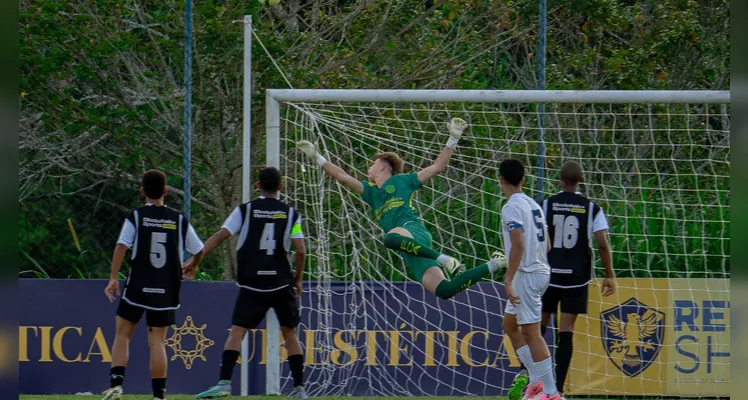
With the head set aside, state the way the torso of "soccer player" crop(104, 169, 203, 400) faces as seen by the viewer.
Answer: away from the camera

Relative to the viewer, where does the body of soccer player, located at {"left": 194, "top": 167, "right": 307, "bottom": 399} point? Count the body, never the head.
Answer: away from the camera

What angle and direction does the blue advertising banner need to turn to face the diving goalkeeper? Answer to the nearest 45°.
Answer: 0° — it already faces them

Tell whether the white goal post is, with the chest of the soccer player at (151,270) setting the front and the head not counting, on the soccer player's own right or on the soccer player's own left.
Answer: on the soccer player's own right

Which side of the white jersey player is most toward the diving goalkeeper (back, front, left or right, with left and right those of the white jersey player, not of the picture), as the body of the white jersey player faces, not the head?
front

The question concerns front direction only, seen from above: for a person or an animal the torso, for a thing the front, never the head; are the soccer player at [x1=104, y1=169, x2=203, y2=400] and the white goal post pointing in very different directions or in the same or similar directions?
very different directions

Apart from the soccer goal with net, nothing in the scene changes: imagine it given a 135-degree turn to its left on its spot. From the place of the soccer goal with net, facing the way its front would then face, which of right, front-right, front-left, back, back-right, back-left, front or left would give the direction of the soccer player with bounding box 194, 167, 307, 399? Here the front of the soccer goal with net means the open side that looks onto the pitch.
back

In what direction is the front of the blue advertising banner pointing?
toward the camera

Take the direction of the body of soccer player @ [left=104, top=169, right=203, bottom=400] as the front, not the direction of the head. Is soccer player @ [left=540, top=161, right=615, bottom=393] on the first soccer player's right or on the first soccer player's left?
on the first soccer player's right

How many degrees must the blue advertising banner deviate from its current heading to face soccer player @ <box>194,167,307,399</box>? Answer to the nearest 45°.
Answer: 0° — it already faces them

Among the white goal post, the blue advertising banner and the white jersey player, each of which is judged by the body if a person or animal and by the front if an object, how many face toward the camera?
2

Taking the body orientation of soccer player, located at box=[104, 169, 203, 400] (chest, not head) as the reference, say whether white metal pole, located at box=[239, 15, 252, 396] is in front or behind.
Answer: in front

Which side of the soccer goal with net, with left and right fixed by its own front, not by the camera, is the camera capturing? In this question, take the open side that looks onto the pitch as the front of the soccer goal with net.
front

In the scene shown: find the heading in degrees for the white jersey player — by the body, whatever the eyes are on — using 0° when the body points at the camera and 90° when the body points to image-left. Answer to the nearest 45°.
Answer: approximately 135°

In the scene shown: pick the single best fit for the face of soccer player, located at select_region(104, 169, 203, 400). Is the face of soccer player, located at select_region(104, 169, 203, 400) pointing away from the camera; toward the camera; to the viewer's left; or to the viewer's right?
away from the camera

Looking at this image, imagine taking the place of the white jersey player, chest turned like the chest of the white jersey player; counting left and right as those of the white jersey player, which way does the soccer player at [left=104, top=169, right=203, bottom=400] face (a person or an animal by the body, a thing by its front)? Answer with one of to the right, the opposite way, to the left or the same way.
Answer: the same way

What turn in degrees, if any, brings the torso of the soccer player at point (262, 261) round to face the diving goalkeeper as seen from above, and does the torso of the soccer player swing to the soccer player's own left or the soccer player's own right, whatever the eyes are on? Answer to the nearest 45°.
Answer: approximately 90° to the soccer player's own right
